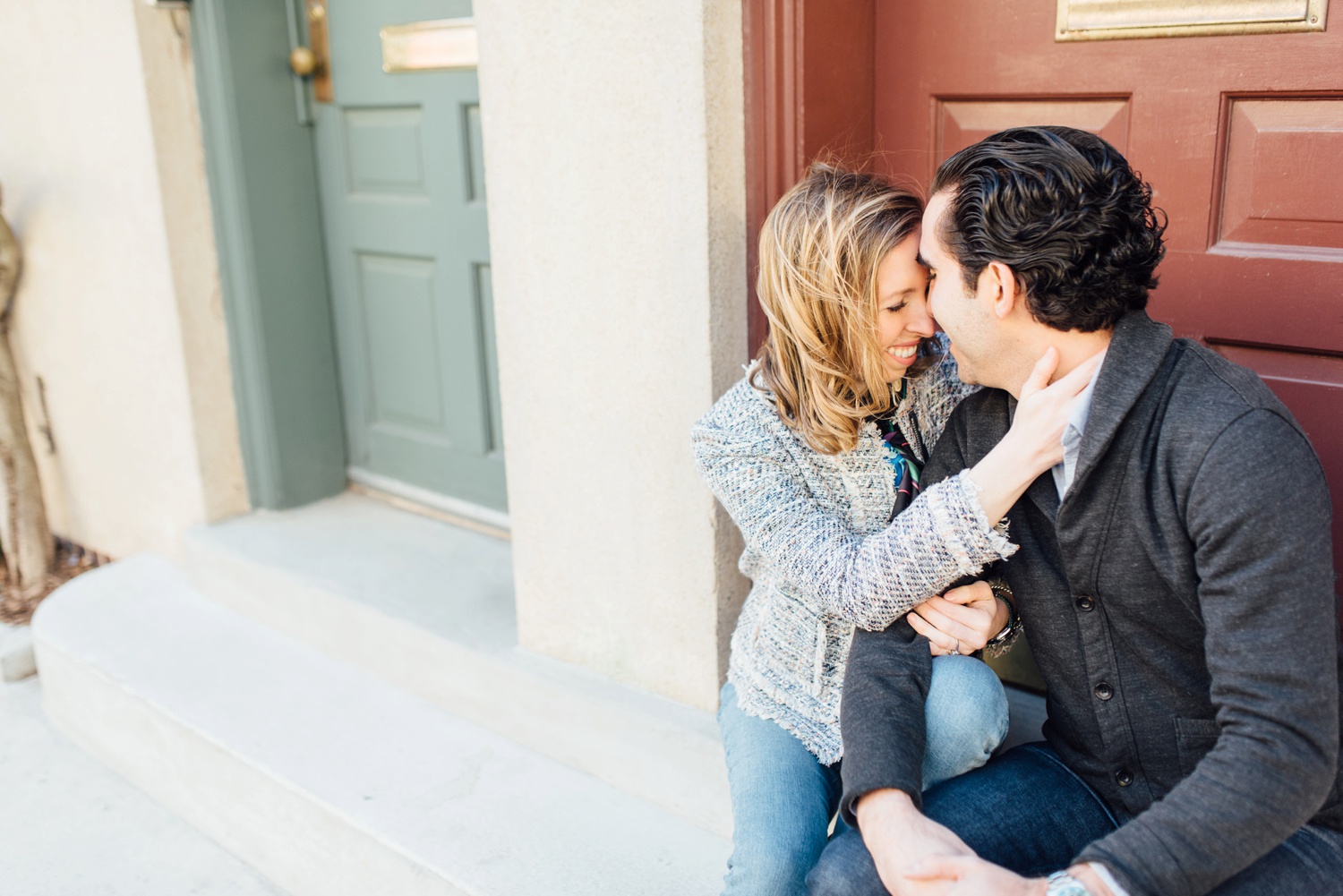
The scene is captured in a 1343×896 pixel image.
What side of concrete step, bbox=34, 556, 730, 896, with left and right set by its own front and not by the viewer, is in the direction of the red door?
left

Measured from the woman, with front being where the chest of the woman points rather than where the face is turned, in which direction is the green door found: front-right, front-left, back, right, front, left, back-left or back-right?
back

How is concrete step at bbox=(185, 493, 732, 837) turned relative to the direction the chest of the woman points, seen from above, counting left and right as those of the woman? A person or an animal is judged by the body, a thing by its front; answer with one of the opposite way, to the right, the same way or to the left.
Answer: to the right

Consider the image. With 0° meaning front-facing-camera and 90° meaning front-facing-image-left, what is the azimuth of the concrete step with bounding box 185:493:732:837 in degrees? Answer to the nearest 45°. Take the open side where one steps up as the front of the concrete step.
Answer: approximately 45°

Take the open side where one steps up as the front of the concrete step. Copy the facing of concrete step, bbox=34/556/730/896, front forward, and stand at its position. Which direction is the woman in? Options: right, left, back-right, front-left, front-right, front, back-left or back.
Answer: left

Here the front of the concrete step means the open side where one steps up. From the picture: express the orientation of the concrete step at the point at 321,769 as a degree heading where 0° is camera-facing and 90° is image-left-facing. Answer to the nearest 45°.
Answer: approximately 45°

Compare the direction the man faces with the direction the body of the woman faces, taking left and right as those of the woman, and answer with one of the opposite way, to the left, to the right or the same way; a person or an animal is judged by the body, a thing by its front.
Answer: to the right

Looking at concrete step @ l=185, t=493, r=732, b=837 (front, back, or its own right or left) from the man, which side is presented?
left

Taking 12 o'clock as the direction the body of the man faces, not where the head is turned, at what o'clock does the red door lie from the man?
The red door is roughly at 5 o'clock from the man.

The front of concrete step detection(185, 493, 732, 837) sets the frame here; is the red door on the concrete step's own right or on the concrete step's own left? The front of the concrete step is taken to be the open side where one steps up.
on the concrete step's own left

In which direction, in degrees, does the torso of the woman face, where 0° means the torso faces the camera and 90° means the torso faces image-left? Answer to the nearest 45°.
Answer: approximately 315°

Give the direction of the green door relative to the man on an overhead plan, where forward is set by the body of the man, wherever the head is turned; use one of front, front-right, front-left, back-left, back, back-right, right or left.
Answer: right

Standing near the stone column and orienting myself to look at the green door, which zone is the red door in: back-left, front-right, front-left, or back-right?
back-right

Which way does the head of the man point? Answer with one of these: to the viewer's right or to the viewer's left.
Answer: to the viewer's left
